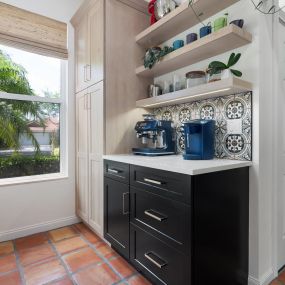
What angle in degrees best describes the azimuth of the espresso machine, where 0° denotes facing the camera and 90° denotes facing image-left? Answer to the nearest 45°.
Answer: approximately 45°

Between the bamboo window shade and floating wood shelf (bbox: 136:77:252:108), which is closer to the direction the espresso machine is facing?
the bamboo window shade

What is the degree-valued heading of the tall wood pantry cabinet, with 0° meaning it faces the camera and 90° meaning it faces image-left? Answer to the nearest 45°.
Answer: approximately 45°

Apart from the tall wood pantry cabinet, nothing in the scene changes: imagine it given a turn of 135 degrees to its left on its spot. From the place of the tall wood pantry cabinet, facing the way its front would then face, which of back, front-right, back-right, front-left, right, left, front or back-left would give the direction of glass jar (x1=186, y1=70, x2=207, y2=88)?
front-right

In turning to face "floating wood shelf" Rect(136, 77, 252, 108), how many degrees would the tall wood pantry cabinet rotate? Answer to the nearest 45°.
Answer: approximately 90° to its left
